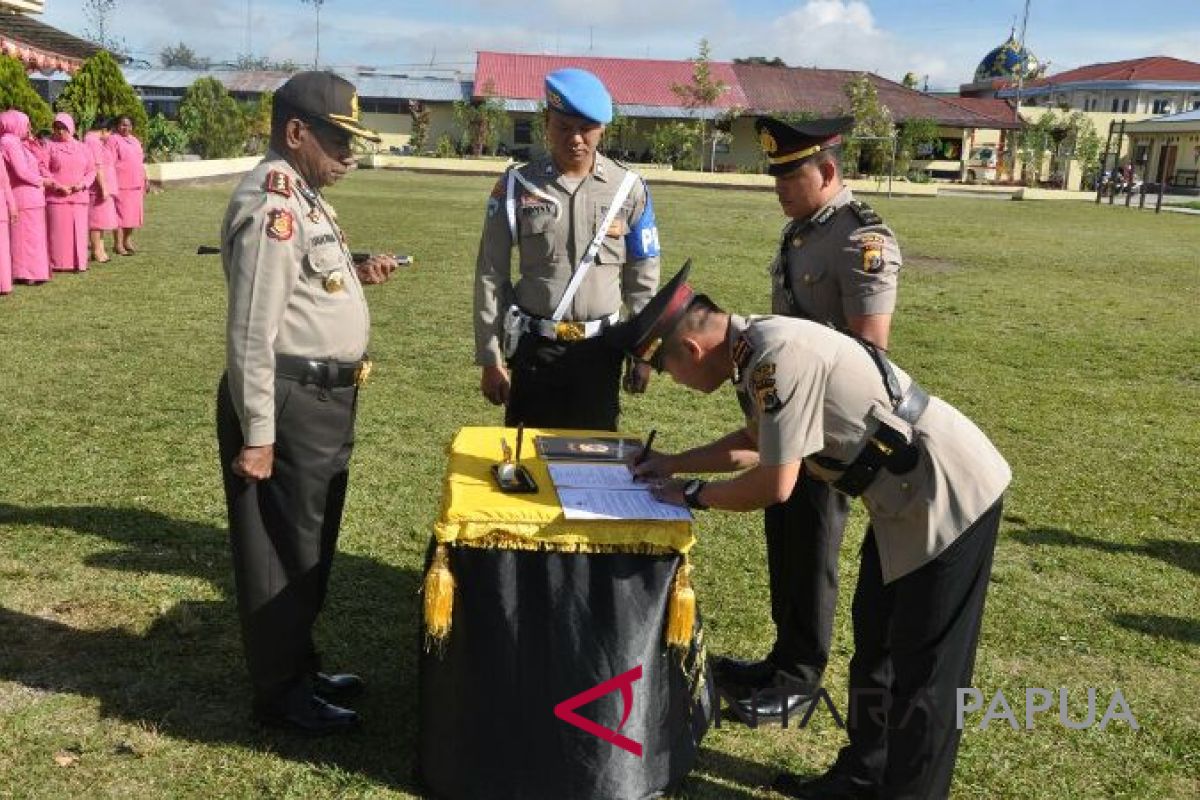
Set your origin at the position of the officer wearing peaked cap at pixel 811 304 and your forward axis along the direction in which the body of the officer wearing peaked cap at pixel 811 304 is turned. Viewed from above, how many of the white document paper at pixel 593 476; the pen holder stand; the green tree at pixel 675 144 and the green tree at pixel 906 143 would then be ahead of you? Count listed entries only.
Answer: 2

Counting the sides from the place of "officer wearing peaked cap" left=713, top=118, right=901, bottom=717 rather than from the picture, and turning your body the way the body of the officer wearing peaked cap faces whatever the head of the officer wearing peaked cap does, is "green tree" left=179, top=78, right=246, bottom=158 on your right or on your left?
on your right

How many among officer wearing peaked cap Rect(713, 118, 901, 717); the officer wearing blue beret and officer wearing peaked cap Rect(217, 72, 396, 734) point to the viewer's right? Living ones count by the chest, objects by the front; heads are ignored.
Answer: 1

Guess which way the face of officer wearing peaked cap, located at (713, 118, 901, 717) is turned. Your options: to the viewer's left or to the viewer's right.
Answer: to the viewer's left

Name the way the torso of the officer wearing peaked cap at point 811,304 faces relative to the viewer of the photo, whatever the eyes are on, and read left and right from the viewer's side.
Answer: facing the viewer and to the left of the viewer

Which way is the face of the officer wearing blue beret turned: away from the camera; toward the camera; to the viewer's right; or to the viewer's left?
toward the camera

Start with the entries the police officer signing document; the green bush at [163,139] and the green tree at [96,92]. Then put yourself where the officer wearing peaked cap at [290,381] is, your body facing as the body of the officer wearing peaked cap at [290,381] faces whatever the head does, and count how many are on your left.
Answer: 2

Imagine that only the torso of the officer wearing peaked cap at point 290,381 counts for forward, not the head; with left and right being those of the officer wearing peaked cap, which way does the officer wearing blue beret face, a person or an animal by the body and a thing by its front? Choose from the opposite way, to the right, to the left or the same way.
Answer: to the right

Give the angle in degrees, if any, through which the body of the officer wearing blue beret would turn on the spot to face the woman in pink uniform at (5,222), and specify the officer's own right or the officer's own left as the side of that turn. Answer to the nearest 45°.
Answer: approximately 135° to the officer's own right

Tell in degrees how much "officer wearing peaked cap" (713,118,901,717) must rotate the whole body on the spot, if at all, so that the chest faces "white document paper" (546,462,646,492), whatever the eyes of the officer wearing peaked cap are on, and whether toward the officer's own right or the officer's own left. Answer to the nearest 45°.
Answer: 0° — they already face it

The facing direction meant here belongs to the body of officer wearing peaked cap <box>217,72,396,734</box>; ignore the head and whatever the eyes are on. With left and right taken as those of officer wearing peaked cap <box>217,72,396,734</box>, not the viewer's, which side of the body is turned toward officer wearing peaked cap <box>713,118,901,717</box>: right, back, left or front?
front

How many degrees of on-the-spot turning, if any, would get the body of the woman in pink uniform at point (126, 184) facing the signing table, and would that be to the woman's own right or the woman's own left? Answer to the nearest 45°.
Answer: approximately 45° to the woman's own right

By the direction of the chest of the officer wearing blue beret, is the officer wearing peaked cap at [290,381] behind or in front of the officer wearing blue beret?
in front

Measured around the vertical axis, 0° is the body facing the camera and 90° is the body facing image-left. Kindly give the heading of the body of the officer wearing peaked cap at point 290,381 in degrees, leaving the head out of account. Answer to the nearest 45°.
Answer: approximately 270°

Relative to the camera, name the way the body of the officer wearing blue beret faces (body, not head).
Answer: toward the camera

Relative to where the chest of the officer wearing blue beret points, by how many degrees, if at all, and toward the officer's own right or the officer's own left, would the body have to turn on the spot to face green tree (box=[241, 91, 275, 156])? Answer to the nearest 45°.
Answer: approximately 180°

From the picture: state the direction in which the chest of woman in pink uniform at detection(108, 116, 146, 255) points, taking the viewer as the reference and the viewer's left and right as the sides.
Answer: facing the viewer and to the right of the viewer

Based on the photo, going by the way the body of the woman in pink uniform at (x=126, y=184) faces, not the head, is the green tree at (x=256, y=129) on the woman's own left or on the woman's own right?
on the woman's own left
